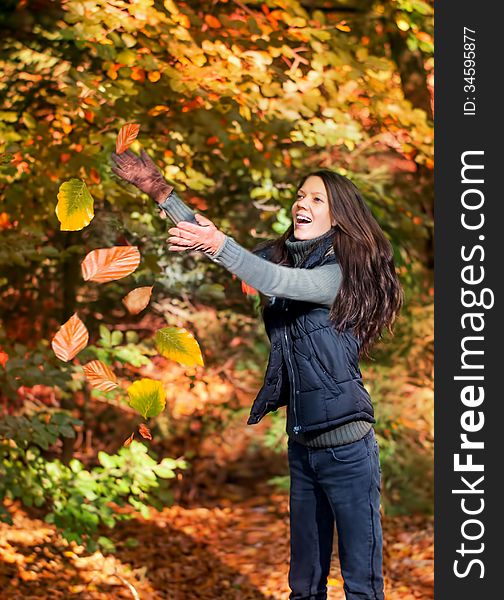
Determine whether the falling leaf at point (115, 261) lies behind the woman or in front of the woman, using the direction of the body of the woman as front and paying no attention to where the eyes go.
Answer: in front

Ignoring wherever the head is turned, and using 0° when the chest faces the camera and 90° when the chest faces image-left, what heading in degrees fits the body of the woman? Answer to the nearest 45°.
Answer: approximately 45°

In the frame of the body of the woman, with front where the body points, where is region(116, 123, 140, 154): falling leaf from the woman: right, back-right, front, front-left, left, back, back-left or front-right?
front

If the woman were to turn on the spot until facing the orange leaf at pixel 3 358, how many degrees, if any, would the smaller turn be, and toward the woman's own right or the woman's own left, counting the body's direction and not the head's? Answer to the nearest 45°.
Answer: approximately 90° to the woman's own right

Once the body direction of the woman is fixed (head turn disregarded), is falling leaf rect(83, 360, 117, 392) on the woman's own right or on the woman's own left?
on the woman's own right

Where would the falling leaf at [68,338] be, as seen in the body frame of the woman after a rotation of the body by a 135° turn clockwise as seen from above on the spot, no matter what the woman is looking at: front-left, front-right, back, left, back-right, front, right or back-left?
left
